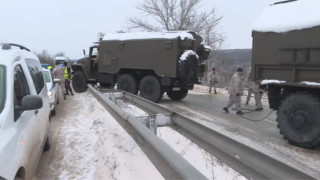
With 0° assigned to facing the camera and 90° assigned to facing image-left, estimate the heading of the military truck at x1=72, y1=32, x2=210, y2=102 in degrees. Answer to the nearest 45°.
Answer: approximately 135°
